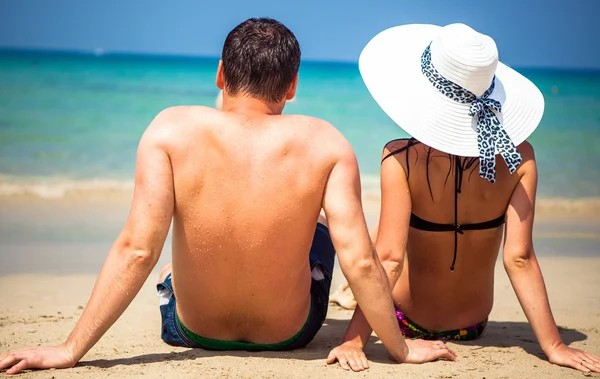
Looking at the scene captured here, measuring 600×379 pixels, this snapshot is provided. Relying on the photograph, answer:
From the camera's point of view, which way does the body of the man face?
away from the camera

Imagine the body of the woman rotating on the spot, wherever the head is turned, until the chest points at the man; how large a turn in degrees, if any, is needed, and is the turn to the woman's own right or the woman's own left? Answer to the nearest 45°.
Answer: approximately 135° to the woman's own left

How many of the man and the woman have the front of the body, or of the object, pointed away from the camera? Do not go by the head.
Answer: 2

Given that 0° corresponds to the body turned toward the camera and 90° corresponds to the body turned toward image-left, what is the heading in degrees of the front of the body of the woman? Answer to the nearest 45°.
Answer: approximately 180°

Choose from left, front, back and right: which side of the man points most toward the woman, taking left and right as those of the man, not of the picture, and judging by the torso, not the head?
right

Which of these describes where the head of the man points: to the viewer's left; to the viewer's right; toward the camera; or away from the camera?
away from the camera
